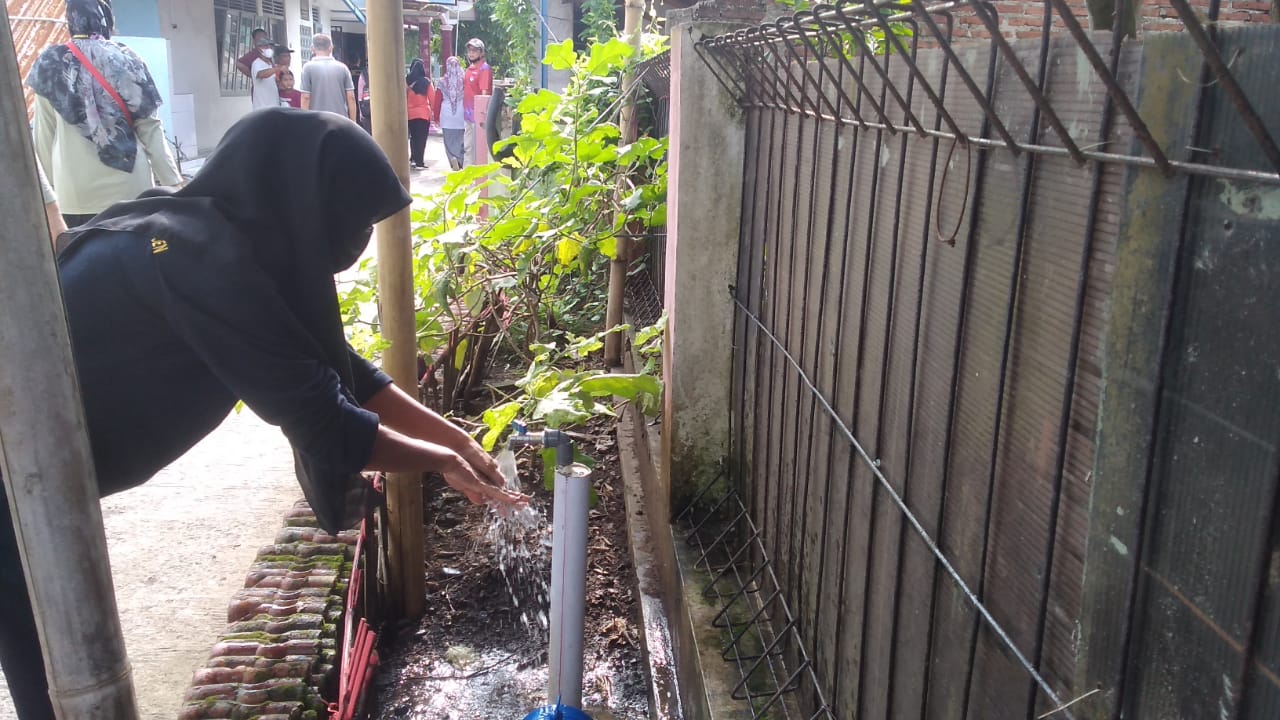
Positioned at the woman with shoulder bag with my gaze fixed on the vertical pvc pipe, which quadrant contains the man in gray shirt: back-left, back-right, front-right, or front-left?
back-left

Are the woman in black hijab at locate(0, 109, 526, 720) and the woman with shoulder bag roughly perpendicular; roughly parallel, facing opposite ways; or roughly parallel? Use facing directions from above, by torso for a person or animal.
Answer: roughly perpendicular

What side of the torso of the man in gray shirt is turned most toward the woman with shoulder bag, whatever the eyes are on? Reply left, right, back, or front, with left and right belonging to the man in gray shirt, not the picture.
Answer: back

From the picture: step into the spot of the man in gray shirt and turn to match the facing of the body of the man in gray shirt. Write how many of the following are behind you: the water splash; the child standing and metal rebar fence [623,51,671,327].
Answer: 2

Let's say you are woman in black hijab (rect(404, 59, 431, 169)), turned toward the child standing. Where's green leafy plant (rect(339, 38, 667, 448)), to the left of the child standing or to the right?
left

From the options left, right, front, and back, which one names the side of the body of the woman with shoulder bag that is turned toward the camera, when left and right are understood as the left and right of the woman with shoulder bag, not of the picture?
back

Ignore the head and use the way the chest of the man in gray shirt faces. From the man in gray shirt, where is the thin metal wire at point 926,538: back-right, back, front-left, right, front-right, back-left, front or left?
back
